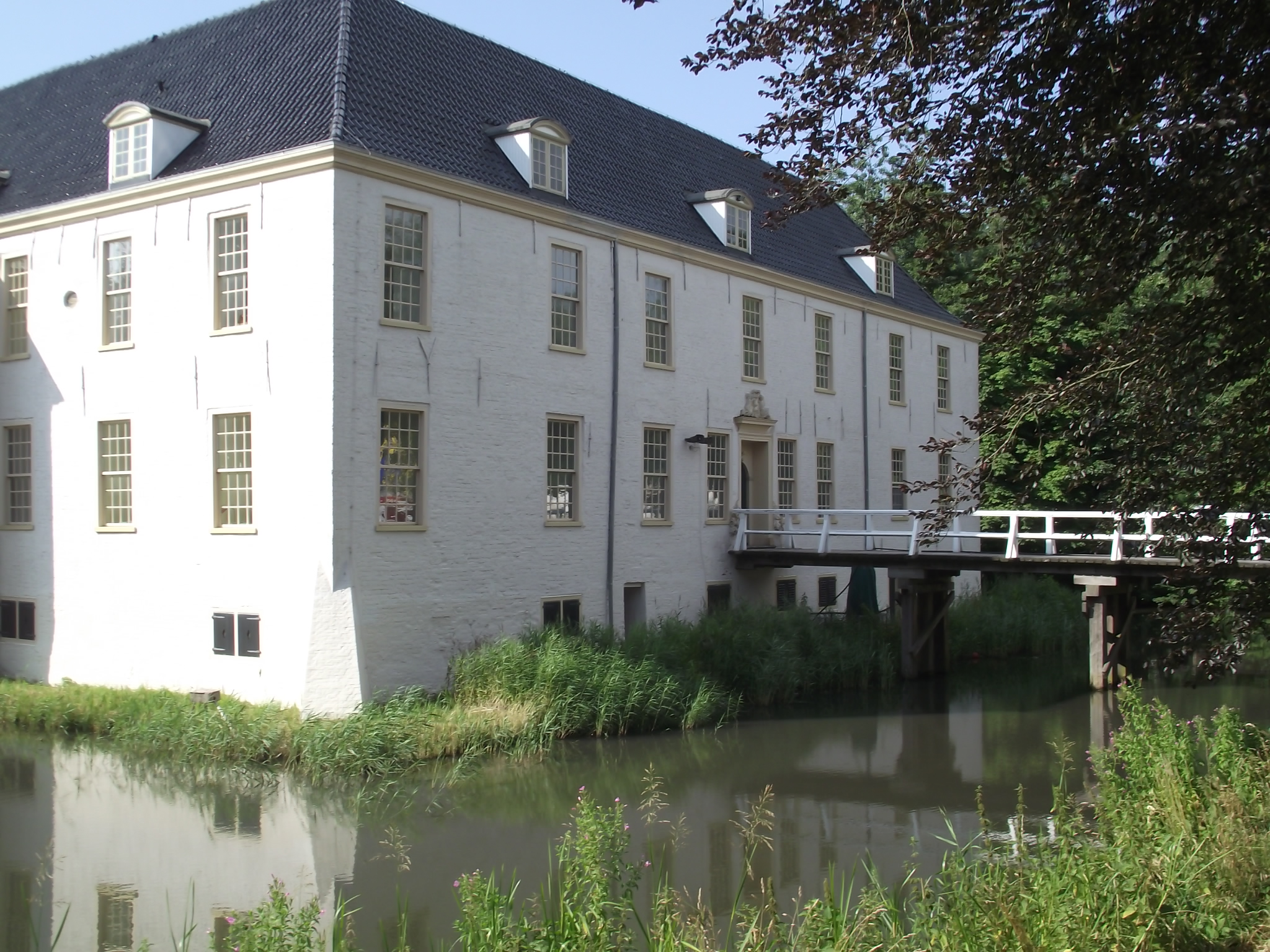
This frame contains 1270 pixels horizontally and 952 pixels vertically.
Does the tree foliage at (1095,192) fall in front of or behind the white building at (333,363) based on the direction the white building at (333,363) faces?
in front

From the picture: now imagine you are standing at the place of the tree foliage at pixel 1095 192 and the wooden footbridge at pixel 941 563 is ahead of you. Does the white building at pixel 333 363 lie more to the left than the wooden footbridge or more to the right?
left

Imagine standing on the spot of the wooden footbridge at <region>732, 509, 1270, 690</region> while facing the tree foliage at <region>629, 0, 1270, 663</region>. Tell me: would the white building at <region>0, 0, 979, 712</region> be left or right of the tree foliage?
right

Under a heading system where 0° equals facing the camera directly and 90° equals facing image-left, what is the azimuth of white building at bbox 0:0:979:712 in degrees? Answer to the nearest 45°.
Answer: approximately 315°
